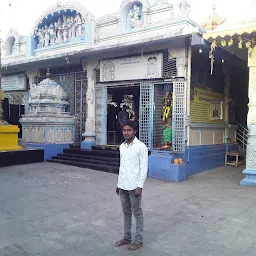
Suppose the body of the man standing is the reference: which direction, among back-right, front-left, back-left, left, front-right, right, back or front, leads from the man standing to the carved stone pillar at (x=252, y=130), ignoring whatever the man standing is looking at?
back

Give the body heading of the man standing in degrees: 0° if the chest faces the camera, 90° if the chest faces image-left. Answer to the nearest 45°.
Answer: approximately 45°

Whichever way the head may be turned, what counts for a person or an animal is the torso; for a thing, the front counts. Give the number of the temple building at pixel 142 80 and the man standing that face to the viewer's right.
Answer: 0

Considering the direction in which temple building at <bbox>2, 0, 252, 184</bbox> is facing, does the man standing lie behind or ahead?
ahead

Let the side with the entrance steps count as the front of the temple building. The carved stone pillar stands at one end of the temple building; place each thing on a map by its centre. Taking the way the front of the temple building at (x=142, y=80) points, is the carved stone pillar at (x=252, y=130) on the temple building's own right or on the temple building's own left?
on the temple building's own left

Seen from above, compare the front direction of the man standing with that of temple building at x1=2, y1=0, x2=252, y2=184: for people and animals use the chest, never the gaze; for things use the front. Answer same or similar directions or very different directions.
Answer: same or similar directions

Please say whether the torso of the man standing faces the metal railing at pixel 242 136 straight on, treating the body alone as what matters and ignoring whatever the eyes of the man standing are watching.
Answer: no

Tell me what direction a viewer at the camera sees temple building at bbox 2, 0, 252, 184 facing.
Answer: facing the viewer and to the left of the viewer

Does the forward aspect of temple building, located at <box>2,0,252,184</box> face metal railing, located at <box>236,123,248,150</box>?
no
